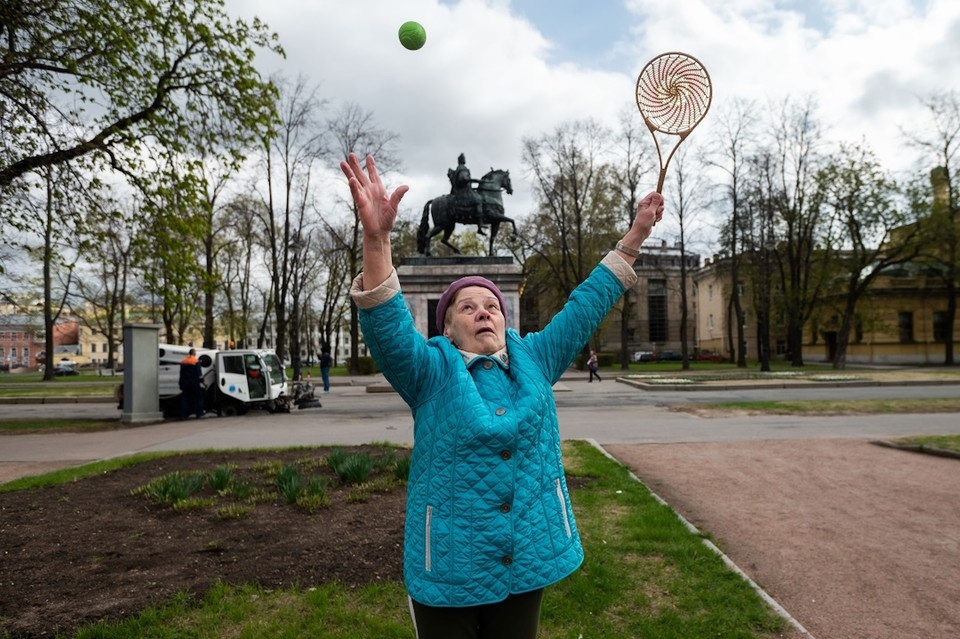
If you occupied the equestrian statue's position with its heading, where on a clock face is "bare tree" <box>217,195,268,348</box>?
The bare tree is roughly at 8 o'clock from the equestrian statue.

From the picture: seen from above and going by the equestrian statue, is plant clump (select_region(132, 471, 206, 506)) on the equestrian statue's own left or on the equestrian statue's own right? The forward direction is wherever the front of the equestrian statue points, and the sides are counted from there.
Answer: on the equestrian statue's own right

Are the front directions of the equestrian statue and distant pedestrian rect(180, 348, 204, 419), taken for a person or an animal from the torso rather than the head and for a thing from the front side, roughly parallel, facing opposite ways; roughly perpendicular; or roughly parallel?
roughly perpendicular

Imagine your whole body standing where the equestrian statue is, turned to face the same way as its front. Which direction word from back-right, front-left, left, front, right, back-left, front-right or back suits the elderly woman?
right

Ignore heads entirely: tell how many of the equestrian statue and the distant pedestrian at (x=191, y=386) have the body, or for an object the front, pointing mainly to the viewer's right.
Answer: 1

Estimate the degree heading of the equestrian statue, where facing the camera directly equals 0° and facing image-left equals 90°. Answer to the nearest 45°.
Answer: approximately 270°

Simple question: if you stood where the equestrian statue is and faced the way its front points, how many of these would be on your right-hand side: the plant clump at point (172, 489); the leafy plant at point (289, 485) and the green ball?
3

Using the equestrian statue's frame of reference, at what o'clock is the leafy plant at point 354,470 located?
The leafy plant is roughly at 3 o'clock from the equestrian statue.

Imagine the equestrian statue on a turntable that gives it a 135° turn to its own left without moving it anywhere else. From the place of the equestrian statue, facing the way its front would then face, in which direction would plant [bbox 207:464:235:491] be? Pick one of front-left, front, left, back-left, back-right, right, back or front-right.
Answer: back-left
